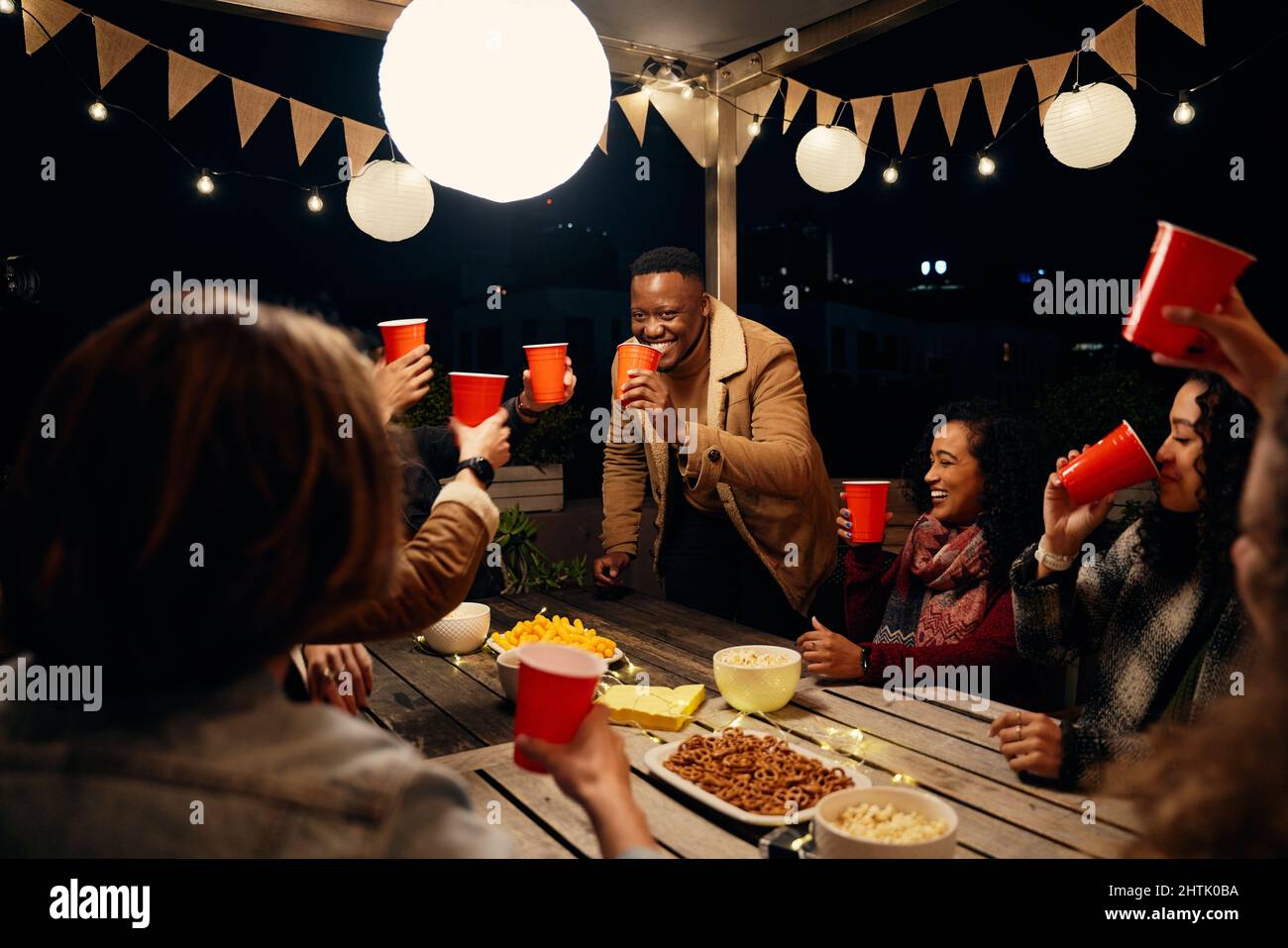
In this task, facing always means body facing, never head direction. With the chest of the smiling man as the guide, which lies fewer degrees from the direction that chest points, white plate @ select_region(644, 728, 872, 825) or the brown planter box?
the white plate

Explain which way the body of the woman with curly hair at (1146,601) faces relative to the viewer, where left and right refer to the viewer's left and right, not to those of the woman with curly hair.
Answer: facing to the left of the viewer

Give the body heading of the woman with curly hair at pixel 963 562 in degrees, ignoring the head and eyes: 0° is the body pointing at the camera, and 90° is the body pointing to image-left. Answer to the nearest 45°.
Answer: approximately 45°

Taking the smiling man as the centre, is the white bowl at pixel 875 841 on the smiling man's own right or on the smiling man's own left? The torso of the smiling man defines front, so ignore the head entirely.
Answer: on the smiling man's own left

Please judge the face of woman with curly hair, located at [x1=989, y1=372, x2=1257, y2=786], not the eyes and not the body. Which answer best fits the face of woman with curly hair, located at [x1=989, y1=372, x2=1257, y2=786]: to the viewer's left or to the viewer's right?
to the viewer's left

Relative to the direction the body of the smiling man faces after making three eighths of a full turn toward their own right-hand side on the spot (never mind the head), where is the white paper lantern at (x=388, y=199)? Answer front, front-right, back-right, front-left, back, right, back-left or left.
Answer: left

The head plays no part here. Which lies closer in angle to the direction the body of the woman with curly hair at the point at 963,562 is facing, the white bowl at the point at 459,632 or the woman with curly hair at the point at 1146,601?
the white bowl

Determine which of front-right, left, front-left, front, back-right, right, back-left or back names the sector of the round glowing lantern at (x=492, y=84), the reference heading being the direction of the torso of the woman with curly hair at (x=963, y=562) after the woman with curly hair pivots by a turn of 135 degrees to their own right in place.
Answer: back-left

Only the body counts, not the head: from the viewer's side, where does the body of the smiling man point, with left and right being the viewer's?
facing the viewer and to the left of the viewer

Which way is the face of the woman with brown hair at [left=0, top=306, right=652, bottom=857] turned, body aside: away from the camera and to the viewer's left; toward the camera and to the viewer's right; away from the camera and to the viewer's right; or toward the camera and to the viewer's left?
away from the camera and to the viewer's right
